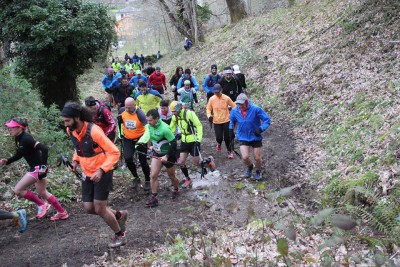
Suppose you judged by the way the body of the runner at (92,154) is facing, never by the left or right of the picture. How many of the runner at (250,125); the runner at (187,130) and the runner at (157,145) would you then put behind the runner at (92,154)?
3

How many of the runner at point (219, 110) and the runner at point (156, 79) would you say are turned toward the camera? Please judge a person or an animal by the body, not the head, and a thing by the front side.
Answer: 2

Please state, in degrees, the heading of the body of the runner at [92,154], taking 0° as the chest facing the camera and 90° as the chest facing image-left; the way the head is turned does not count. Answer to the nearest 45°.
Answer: approximately 45°

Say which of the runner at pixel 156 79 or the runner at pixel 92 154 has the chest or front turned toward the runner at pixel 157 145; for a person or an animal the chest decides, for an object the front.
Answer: the runner at pixel 156 79

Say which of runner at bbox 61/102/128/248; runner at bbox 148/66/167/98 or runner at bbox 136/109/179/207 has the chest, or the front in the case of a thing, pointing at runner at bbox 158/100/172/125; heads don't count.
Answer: runner at bbox 148/66/167/98

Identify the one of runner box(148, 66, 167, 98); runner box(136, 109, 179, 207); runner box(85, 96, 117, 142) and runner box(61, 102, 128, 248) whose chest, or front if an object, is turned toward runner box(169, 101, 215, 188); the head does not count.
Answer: runner box(148, 66, 167, 98)

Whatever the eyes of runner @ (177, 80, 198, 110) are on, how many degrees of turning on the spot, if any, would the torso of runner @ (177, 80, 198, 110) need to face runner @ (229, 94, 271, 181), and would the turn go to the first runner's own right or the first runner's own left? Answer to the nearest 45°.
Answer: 0° — they already face them

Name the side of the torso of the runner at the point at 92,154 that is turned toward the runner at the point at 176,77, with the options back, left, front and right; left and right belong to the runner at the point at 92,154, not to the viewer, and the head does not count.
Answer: back

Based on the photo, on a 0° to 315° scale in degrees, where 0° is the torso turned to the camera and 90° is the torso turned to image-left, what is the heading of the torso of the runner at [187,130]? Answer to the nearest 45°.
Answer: approximately 45°
